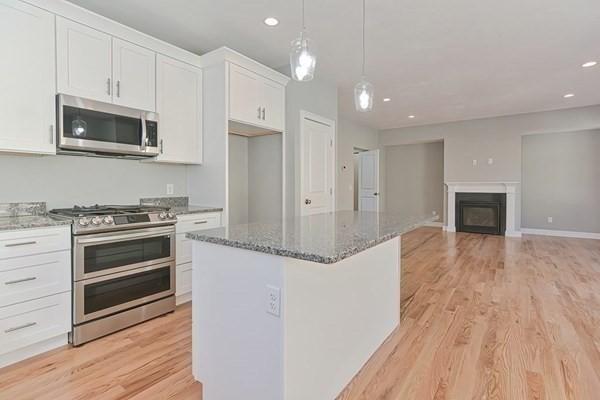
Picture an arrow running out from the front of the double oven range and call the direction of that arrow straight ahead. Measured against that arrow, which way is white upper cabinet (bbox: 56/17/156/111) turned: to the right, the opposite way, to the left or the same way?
the same way

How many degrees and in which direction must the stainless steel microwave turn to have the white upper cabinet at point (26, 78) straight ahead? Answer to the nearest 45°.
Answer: approximately 135° to its right

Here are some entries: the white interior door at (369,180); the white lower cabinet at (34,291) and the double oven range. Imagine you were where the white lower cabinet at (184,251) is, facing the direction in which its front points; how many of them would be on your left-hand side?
1

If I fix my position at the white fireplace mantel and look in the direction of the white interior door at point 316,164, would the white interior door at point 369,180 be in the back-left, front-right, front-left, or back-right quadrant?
front-right

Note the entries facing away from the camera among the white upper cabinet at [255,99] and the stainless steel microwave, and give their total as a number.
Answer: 0

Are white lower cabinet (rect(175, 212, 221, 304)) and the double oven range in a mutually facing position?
no

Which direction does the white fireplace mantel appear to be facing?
toward the camera

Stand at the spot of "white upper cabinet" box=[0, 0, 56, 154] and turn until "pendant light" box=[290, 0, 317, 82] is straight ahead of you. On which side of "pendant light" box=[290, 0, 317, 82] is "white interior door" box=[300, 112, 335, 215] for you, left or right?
left

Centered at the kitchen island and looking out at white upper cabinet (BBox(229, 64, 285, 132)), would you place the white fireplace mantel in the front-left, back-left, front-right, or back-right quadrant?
front-right

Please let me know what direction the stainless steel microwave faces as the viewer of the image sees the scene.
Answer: facing the viewer and to the right of the viewer

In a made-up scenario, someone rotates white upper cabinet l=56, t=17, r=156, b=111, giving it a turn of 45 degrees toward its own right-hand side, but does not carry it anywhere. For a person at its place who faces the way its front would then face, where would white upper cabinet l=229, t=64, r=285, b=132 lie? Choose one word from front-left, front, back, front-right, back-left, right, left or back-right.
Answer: left

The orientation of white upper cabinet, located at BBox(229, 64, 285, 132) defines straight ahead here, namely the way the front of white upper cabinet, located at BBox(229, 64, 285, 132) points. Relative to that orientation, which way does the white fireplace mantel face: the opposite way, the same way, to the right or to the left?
to the right

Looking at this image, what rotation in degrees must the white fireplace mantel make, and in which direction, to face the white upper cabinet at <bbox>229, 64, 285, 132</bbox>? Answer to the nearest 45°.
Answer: approximately 45° to its right

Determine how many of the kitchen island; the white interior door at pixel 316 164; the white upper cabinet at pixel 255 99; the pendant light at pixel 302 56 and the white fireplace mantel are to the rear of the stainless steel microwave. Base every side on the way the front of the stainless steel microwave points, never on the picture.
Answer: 0

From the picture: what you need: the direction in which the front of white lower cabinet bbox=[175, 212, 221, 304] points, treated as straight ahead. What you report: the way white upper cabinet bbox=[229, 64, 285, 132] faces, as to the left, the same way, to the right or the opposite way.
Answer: the same way

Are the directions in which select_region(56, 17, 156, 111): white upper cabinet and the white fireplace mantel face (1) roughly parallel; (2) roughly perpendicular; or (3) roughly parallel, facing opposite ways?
roughly perpendicular

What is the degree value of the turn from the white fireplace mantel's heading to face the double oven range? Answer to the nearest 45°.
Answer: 0° — it already faces it
